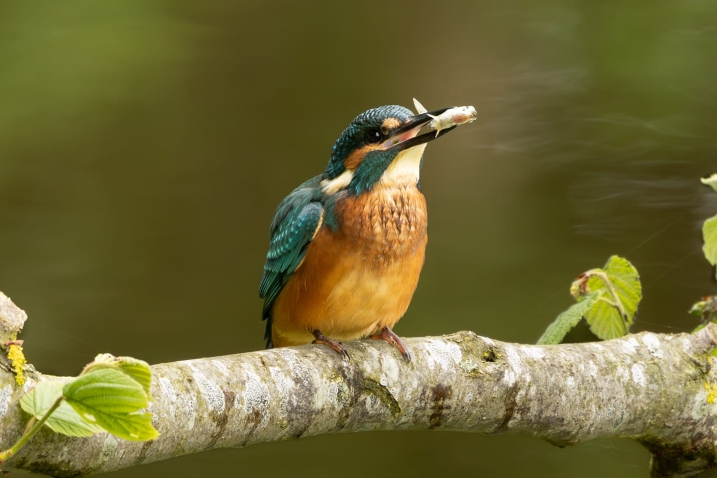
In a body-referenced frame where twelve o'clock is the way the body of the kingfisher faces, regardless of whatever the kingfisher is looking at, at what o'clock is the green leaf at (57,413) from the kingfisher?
The green leaf is roughly at 4 o'clock from the kingfisher.

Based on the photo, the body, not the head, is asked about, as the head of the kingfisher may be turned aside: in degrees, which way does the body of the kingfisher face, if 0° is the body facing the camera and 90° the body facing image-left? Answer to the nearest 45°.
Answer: approximately 315°

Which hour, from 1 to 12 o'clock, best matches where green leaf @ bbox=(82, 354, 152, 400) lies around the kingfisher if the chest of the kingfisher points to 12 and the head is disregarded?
The green leaf is roughly at 4 o'clock from the kingfisher.
